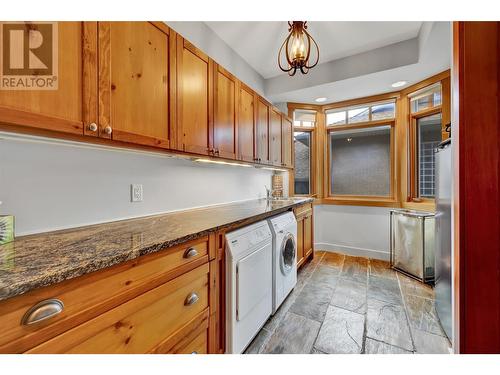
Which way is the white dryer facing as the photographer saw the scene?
facing the viewer and to the right of the viewer

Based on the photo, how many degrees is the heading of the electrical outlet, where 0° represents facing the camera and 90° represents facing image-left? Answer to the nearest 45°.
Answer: approximately 315°

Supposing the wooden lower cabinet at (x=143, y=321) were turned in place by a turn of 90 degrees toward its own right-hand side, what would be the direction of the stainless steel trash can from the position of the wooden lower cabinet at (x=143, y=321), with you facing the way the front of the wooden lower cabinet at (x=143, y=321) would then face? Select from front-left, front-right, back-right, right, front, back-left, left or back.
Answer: back-left

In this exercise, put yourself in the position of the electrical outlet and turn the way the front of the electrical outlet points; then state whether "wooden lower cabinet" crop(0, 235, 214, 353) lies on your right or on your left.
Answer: on your right

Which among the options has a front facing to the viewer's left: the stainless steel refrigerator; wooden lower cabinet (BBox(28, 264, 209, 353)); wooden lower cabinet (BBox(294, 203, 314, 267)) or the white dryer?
the stainless steel refrigerator

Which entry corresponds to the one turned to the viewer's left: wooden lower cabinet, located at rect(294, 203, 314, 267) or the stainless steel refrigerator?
the stainless steel refrigerator

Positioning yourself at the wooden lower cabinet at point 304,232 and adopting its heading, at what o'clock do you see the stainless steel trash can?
The stainless steel trash can is roughly at 12 o'clock from the wooden lower cabinet.

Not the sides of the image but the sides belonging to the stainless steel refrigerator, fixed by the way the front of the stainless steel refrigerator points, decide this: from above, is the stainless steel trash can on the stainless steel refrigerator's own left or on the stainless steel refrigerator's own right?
on the stainless steel refrigerator's own right

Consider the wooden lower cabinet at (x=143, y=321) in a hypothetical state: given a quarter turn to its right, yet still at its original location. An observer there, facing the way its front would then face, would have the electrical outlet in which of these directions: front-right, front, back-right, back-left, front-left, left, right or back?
back-right

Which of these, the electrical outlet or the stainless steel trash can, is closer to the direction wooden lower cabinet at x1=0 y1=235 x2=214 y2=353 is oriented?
the stainless steel trash can

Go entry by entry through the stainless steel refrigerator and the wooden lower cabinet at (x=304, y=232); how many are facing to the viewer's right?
1

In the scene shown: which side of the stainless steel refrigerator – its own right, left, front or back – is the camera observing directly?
left

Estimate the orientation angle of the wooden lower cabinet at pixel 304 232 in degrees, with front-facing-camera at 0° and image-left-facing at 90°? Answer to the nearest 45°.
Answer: approximately 270°

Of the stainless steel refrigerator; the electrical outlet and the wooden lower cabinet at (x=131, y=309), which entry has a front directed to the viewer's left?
the stainless steel refrigerator

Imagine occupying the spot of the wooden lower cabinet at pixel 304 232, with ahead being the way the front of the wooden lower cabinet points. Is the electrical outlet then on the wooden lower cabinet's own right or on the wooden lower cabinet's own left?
on the wooden lower cabinet's own right
